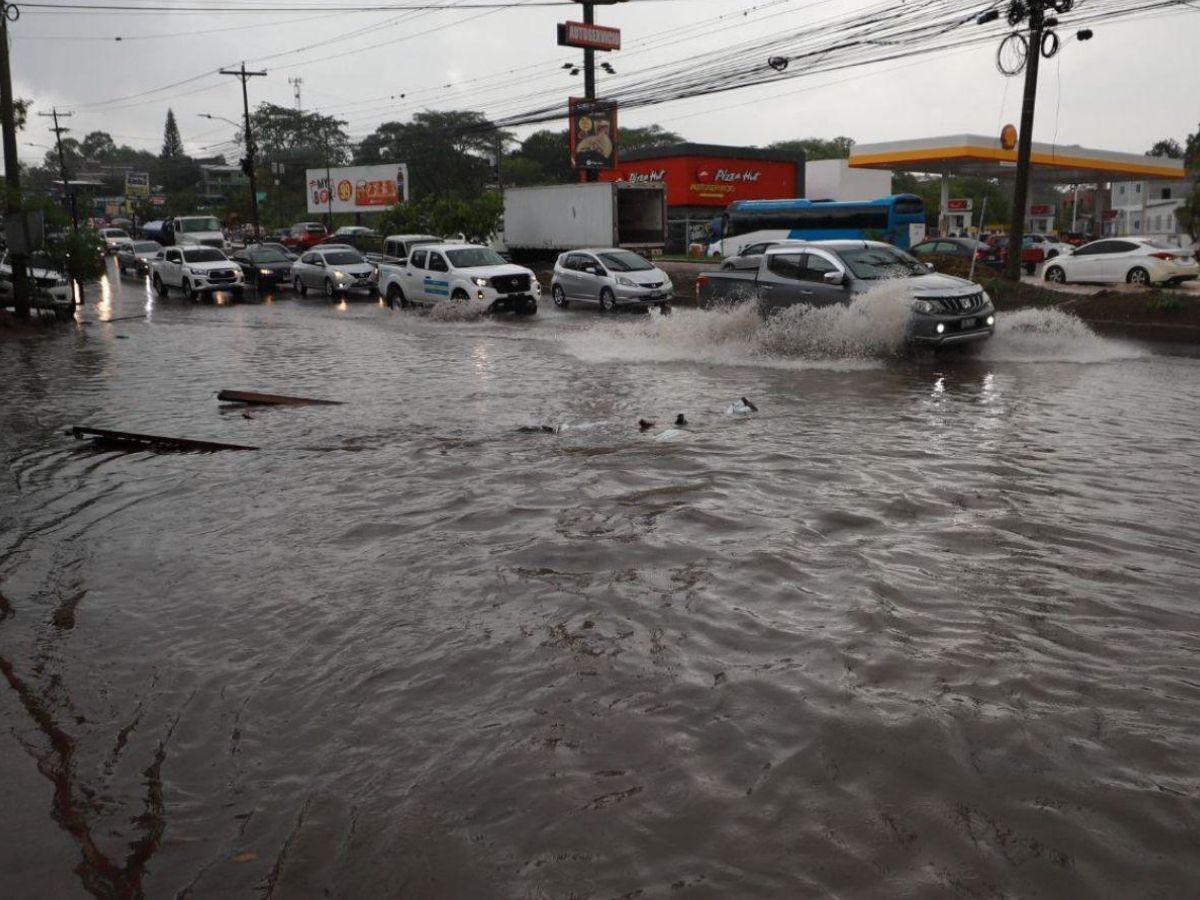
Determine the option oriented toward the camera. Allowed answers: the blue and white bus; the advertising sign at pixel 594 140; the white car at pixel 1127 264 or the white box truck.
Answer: the advertising sign

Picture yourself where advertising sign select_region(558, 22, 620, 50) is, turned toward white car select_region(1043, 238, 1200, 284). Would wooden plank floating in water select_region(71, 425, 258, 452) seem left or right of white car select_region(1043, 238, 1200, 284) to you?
right

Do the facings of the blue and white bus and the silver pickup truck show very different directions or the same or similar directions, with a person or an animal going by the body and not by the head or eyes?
very different directions

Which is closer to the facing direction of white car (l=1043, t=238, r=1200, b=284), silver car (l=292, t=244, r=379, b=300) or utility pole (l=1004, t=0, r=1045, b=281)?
the silver car

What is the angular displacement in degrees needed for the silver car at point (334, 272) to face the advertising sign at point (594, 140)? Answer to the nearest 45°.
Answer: approximately 90° to its left

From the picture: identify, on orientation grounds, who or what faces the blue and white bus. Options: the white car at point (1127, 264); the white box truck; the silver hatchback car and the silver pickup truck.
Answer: the white car

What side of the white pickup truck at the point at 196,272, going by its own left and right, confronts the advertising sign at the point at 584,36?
left
